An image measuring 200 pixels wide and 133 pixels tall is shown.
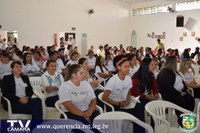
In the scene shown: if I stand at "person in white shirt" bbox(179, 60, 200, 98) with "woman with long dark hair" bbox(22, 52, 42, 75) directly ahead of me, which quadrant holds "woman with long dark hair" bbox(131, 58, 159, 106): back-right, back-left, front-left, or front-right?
front-left

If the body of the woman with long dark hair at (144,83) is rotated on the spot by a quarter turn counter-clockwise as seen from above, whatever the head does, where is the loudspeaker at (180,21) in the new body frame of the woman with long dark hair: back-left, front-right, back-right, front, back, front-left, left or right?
front-left

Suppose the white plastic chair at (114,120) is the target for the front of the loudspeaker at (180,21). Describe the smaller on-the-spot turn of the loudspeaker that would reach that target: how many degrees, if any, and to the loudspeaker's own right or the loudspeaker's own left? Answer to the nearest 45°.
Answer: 0° — it already faces it

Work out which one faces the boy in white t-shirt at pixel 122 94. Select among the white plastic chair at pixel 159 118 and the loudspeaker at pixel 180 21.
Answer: the loudspeaker

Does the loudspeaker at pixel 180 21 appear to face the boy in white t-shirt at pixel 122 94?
yes

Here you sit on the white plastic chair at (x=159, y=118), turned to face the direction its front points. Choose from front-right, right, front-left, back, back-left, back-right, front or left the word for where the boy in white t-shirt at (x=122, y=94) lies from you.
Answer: back

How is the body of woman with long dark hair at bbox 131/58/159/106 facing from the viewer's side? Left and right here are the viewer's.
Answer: facing the viewer and to the right of the viewer

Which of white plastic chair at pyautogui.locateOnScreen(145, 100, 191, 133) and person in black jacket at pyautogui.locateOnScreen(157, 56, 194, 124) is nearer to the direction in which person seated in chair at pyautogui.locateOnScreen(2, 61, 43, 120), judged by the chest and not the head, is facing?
the white plastic chair

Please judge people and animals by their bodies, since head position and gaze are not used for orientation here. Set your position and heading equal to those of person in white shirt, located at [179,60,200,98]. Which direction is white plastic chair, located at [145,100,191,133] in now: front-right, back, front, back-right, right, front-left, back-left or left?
front-right

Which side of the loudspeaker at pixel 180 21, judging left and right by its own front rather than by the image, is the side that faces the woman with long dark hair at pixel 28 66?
front

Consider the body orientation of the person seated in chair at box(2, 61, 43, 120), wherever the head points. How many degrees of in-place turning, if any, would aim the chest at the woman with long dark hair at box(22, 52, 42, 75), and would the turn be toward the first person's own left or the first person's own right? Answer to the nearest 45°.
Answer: approximately 135° to the first person's own left

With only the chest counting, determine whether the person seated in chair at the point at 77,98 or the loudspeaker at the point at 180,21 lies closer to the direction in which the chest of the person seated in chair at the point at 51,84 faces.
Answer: the person seated in chair
